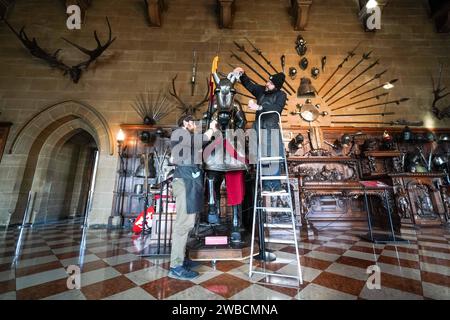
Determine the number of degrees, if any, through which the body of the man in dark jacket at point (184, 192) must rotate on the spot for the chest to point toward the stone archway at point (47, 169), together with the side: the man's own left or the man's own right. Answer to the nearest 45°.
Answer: approximately 135° to the man's own left

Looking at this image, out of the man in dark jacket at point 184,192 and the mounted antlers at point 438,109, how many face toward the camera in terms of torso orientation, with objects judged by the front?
1

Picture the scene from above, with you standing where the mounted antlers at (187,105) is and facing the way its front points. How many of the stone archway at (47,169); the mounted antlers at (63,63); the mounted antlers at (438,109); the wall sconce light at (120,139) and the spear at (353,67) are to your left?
2

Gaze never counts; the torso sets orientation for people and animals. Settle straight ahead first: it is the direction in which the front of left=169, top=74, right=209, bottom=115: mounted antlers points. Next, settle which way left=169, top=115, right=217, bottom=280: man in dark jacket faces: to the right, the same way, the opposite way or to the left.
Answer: to the left

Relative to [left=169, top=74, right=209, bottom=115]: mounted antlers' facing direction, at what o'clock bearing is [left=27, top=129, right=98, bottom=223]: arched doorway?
The arched doorway is roughly at 4 o'clock from the mounted antlers.

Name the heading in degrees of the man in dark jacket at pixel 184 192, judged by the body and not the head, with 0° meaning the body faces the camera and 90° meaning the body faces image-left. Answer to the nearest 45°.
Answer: approximately 270°
